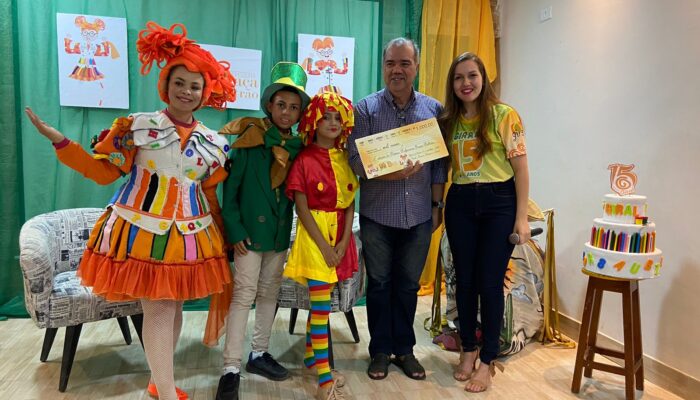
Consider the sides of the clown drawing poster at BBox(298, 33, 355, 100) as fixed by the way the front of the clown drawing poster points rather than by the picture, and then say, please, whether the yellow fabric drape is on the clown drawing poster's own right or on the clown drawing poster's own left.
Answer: on the clown drawing poster's own left

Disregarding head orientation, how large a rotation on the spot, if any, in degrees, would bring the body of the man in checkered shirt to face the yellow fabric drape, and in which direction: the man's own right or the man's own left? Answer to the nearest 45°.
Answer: approximately 180°

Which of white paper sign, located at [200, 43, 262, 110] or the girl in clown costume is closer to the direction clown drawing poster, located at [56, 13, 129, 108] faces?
the girl in clown costume

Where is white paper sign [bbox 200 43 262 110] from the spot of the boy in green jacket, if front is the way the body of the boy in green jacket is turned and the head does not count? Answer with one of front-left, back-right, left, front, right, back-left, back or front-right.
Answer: back-left

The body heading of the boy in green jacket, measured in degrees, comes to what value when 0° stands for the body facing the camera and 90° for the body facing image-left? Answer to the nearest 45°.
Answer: approximately 315°

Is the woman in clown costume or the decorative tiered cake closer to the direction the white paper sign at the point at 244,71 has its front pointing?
the woman in clown costume

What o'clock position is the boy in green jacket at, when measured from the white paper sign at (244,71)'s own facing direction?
The boy in green jacket is roughly at 12 o'clock from the white paper sign.

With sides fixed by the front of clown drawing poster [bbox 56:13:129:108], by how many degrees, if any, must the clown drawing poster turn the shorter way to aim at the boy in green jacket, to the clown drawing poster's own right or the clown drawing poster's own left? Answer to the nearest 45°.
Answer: approximately 45° to the clown drawing poster's own left

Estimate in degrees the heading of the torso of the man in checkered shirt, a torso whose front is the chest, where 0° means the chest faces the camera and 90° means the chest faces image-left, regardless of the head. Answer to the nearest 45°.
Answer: approximately 0°

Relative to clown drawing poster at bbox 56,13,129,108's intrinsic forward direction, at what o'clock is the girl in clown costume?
The girl in clown costume is roughly at 11 o'clock from the clown drawing poster.

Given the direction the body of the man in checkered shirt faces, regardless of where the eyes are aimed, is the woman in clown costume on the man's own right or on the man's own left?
on the man's own right
